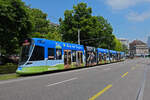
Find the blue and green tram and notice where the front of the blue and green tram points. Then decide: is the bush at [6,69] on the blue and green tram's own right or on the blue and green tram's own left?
on the blue and green tram's own right

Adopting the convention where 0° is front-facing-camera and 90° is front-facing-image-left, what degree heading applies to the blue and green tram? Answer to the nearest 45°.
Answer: approximately 45°

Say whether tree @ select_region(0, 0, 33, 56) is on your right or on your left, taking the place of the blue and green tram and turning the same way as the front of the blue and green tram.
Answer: on your right

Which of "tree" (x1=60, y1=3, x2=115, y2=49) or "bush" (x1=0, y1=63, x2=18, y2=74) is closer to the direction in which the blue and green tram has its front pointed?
the bush

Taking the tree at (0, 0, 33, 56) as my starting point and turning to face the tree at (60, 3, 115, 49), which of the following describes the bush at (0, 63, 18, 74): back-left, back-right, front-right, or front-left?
back-right

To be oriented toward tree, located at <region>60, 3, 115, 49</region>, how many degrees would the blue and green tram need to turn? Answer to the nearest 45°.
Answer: approximately 135° to its right
